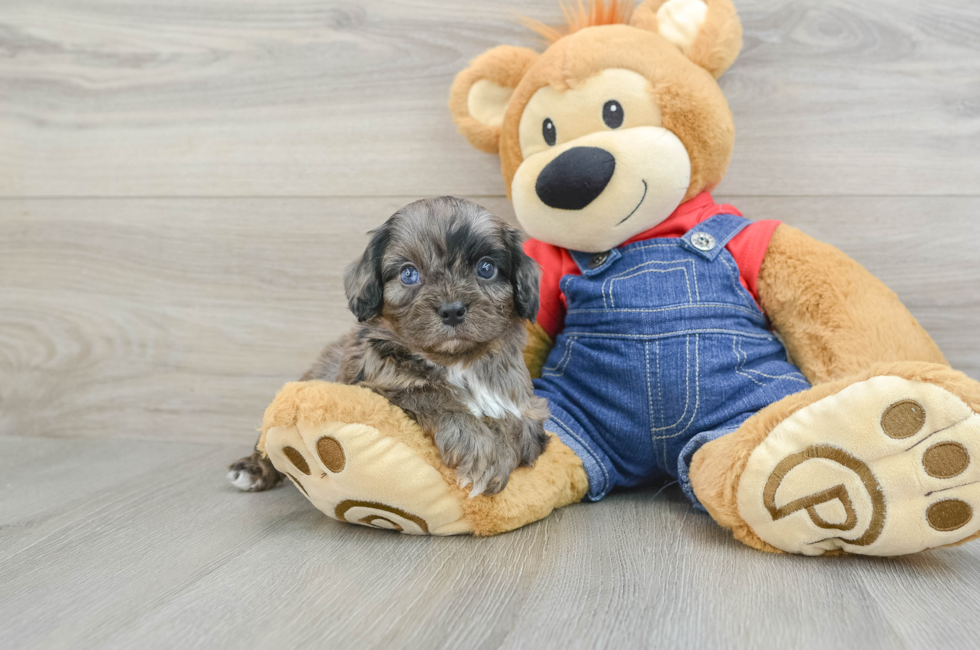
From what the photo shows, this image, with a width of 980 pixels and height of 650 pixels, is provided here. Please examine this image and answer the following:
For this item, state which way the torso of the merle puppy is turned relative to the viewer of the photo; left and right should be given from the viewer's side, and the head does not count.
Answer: facing the viewer and to the right of the viewer
